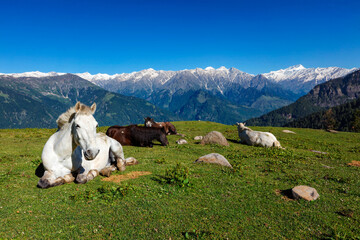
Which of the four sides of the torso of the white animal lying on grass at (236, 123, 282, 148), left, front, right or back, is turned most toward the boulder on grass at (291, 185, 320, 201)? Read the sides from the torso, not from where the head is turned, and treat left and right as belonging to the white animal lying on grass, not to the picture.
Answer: left

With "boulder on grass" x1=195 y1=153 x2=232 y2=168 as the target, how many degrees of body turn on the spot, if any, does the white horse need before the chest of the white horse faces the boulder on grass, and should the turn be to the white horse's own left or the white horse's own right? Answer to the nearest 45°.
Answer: approximately 135° to the white horse's own left

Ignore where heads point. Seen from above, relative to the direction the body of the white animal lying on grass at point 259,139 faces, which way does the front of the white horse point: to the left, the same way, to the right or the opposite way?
to the left

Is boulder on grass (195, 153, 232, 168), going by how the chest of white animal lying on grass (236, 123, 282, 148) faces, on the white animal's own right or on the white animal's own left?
on the white animal's own left

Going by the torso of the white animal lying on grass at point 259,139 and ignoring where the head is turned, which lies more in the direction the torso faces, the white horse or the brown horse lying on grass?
the brown horse lying on grass

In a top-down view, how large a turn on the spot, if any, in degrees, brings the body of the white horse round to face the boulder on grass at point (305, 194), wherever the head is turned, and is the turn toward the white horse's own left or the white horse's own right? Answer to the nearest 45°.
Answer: approximately 90° to the white horse's own left

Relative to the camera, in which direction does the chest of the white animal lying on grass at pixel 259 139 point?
to the viewer's left

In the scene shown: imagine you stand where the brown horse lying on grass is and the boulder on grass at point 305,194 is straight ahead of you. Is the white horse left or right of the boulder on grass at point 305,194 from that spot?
right

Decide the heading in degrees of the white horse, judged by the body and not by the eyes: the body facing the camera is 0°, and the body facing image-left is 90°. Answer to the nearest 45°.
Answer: approximately 45°
